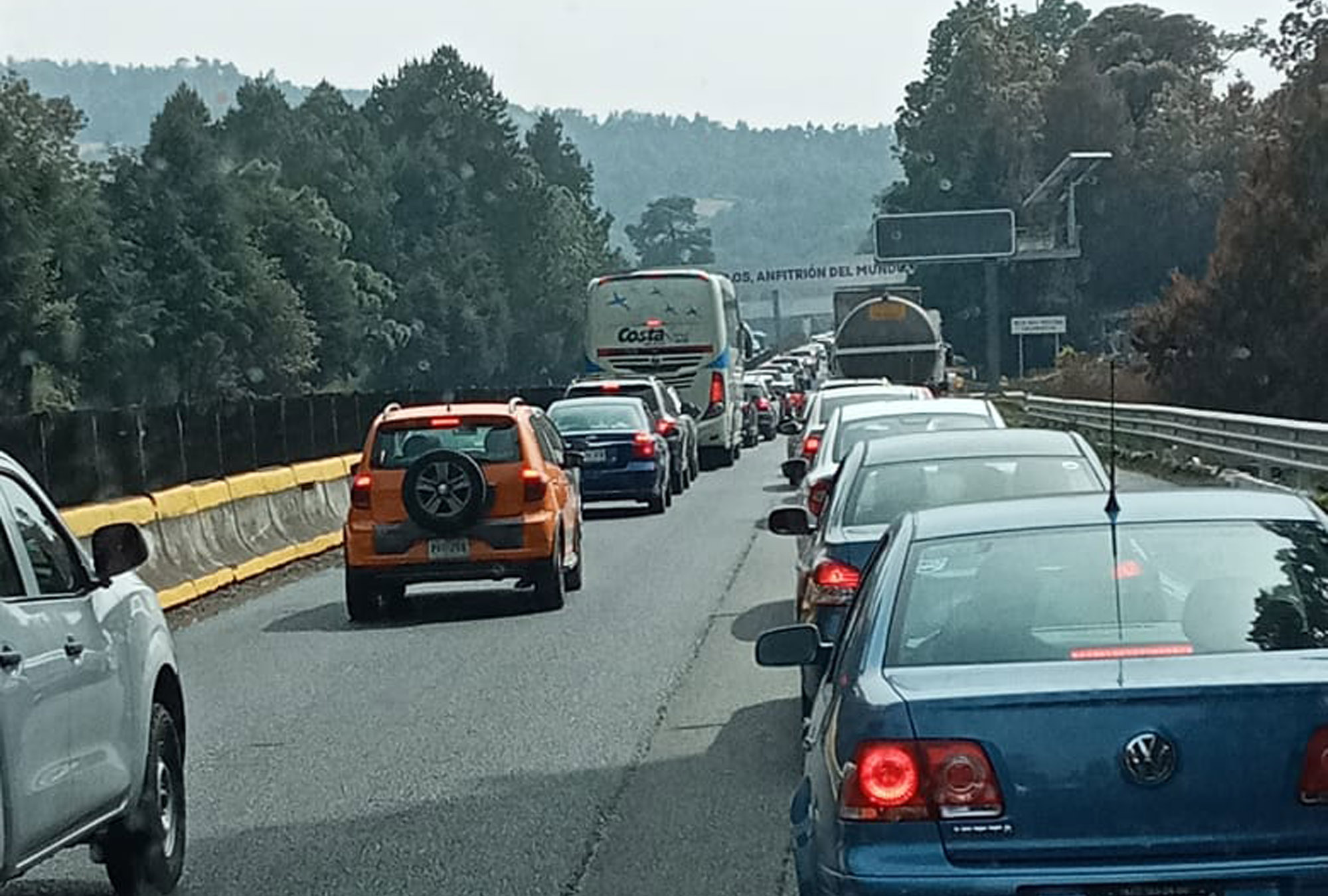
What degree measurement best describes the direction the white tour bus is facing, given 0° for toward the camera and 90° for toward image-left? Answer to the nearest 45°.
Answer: approximately 180°

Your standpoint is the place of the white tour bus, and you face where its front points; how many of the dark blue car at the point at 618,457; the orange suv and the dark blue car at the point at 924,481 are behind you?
3

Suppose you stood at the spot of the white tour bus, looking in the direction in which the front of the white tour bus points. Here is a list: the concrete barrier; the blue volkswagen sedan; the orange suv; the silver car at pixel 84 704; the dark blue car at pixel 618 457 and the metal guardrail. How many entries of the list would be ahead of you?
0

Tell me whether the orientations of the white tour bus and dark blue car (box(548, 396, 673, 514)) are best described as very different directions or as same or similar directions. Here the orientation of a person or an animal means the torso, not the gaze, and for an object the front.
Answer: same or similar directions

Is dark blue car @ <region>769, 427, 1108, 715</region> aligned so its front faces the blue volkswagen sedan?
no

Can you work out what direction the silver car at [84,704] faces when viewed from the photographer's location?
facing away from the viewer and to the right of the viewer

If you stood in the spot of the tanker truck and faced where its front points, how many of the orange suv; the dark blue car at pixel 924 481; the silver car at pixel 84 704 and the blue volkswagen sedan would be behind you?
4

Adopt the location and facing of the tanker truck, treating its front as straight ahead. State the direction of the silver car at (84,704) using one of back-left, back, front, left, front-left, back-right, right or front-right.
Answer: back

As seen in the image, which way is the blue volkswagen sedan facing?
away from the camera

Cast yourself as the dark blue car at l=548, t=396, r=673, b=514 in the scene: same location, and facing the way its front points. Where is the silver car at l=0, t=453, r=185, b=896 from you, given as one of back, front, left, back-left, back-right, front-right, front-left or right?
back

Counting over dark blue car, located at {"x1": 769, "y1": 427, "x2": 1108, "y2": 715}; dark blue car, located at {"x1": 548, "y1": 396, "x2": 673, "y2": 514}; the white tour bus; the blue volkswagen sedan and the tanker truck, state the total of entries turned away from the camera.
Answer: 5

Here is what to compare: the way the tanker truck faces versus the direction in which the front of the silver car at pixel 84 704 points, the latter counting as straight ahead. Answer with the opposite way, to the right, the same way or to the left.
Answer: the same way

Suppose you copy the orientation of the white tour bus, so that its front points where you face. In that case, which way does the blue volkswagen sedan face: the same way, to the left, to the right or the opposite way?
the same way

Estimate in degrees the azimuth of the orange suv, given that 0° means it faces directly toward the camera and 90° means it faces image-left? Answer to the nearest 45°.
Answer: approximately 180°

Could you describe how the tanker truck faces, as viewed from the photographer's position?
facing away from the viewer

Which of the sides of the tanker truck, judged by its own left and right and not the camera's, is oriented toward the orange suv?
back

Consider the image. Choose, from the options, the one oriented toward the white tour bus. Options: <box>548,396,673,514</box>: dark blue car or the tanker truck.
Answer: the dark blue car
